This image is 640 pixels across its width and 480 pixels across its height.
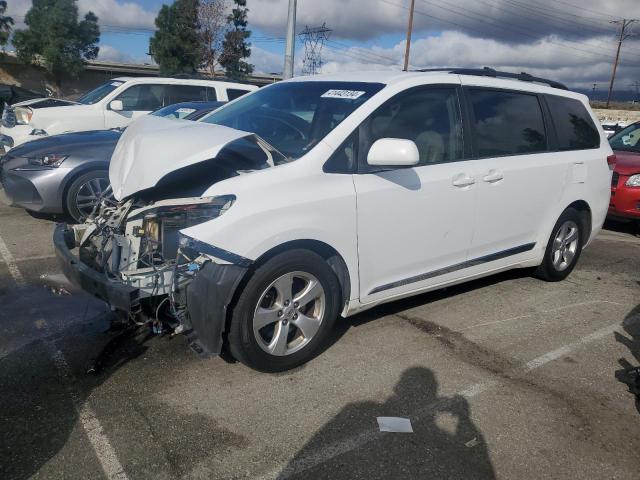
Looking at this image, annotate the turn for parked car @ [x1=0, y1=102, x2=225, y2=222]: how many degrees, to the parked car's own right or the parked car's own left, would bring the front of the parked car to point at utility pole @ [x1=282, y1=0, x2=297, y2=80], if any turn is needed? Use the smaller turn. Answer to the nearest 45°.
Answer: approximately 180°

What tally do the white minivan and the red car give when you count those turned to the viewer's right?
0

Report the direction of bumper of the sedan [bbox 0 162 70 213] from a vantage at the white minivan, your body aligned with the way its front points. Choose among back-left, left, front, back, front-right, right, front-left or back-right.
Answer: right

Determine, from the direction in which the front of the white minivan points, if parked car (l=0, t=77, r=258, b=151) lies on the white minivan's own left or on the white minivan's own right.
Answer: on the white minivan's own right

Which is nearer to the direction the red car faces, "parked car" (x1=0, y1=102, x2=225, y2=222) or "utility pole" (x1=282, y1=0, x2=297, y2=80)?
the parked car

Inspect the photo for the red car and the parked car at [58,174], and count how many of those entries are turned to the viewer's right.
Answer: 0

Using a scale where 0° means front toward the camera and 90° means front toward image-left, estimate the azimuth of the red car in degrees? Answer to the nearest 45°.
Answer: approximately 45°

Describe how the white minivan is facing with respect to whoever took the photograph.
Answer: facing the viewer and to the left of the viewer

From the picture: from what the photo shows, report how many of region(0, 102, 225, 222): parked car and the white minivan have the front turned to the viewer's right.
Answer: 0

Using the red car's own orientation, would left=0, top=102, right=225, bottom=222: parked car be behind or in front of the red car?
in front
